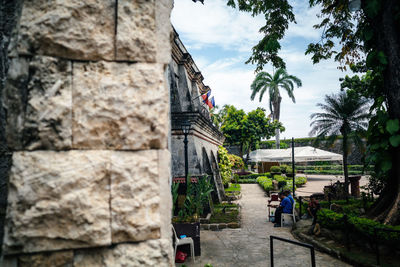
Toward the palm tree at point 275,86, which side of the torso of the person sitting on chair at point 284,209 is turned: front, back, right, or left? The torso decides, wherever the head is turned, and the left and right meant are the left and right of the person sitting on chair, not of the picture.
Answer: right

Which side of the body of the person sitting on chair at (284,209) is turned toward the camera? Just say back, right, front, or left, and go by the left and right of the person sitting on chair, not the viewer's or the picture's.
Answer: left

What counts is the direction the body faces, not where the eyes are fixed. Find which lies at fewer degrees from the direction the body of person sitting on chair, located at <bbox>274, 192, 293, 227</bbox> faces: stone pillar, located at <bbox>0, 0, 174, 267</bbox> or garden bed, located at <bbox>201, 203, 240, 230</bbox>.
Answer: the garden bed

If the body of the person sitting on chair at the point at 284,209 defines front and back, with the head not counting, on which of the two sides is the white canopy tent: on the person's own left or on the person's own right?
on the person's own right

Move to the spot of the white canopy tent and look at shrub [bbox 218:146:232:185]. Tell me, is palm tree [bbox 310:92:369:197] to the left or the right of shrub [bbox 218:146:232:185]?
left

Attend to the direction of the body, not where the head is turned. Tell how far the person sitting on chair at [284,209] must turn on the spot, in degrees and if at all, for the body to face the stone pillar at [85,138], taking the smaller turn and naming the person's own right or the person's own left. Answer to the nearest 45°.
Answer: approximately 90° to the person's own left

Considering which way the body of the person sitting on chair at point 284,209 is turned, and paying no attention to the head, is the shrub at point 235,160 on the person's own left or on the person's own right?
on the person's own right
